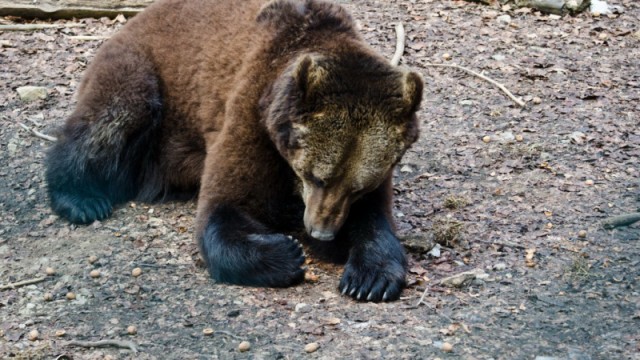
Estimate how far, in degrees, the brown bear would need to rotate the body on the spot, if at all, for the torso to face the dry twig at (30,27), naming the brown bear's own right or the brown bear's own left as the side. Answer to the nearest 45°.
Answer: approximately 180°

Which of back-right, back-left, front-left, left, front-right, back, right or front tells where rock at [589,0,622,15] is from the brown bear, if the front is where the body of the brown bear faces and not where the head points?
left

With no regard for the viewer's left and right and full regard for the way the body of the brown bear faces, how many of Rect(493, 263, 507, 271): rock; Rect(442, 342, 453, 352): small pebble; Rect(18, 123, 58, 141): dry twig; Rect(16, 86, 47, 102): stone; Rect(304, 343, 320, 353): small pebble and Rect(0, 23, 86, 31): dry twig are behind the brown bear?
3

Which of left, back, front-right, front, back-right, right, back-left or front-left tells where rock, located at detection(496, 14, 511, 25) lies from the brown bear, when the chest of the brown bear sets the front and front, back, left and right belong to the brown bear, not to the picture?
left

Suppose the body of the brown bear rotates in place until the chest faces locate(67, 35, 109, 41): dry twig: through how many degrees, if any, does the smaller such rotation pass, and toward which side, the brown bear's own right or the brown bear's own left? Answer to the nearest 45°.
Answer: approximately 180°

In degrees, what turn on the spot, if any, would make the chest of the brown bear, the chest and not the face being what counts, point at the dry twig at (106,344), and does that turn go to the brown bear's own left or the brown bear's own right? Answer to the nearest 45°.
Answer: approximately 90° to the brown bear's own right

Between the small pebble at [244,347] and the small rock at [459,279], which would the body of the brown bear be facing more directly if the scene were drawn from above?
the small rock

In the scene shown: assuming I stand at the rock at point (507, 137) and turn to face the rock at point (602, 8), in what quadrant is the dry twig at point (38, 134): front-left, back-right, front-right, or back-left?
back-left

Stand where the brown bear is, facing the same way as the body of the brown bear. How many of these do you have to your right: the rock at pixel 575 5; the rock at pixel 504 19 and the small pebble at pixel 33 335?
1

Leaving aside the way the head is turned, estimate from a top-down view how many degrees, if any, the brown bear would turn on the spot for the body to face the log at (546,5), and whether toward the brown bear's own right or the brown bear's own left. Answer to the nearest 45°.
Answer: approximately 90° to the brown bear's own left

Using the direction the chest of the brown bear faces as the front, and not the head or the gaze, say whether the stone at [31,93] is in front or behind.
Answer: behind

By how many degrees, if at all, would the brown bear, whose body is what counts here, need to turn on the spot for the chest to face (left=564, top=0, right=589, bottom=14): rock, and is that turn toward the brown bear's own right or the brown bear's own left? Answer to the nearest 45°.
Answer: approximately 90° to the brown bear's own left

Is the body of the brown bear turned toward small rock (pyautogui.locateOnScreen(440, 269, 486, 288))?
yes

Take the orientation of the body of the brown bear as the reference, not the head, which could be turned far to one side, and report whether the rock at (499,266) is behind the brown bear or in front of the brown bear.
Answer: in front

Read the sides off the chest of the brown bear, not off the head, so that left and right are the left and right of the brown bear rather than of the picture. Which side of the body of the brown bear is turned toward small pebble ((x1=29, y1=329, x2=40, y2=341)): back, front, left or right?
right

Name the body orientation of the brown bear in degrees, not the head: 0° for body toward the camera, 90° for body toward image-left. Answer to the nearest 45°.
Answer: approximately 315°

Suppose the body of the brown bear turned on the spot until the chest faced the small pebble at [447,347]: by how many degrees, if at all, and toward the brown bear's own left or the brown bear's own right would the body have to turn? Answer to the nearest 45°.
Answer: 0° — it already faces it
